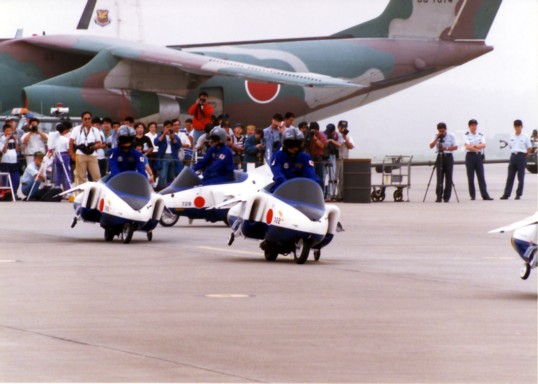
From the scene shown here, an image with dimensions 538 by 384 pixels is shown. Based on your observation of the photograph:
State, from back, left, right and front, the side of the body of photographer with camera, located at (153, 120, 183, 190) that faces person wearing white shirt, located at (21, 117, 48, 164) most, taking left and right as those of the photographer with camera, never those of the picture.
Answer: right

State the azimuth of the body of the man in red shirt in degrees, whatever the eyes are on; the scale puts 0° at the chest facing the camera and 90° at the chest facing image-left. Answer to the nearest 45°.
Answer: approximately 0°

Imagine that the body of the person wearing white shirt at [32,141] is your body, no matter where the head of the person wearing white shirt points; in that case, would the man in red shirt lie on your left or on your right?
on your left

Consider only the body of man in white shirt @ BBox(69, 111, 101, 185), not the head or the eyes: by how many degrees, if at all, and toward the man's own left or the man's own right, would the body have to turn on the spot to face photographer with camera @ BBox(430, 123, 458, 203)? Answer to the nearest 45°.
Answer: approximately 90° to the man's own left

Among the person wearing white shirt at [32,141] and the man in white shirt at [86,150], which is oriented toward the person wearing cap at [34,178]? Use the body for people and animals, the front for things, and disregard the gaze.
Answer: the person wearing white shirt at [32,141]

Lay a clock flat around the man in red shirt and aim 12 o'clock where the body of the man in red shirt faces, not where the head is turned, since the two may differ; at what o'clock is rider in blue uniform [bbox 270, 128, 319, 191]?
The rider in blue uniform is roughly at 12 o'clock from the man in red shirt.

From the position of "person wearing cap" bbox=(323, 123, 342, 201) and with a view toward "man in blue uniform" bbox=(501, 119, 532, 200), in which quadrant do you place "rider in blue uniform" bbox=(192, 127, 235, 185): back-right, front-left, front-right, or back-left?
back-right
